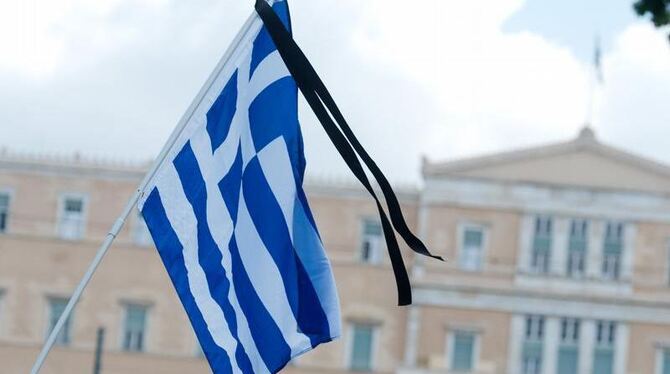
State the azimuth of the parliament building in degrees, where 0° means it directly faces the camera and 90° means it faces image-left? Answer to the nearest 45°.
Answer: approximately 0°

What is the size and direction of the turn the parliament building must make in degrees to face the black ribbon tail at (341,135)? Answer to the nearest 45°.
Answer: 0° — it already faces it

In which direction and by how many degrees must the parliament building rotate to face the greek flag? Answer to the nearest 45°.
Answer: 0° — it already faces it

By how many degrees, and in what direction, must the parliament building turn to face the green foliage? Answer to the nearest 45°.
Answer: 0° — it already faces it

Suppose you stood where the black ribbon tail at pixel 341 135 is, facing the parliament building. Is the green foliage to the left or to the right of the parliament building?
right
